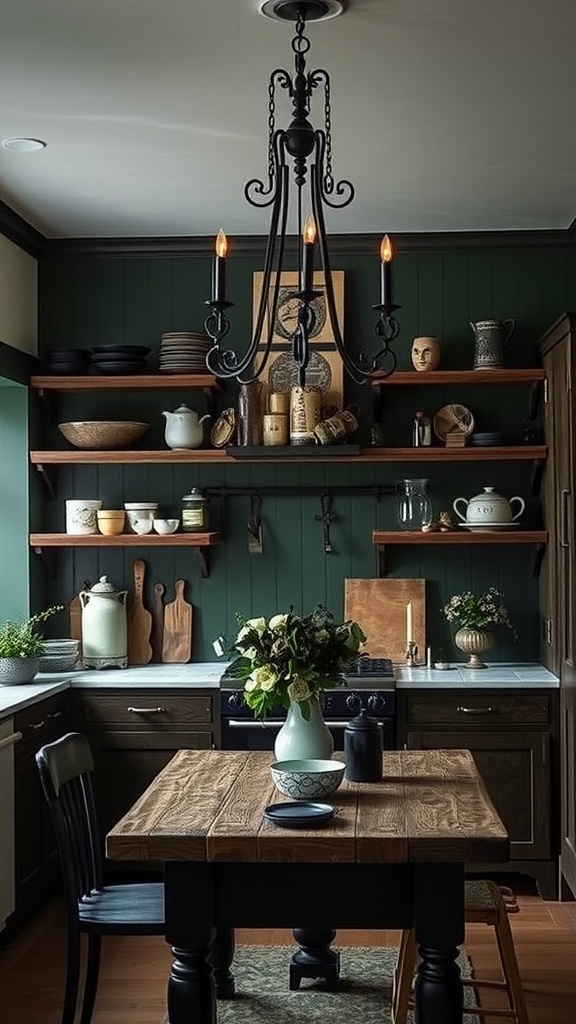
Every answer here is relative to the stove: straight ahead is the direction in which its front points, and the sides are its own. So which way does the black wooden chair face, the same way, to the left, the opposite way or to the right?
to the left

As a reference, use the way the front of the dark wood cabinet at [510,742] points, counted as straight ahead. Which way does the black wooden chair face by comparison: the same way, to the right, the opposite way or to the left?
to the left

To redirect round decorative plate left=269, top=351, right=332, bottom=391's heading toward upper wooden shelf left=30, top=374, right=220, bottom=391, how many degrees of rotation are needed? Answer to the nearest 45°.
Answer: approximately 90° to its right

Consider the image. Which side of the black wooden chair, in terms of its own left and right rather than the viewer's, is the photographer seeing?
right

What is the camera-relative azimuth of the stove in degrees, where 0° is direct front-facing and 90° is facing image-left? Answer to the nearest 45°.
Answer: approximately 0°

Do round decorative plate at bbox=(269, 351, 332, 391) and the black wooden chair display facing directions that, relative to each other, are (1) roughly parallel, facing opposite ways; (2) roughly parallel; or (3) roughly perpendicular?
roughly perpendicular

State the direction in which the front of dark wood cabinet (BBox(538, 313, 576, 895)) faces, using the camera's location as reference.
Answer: facing to the left of the viewer
